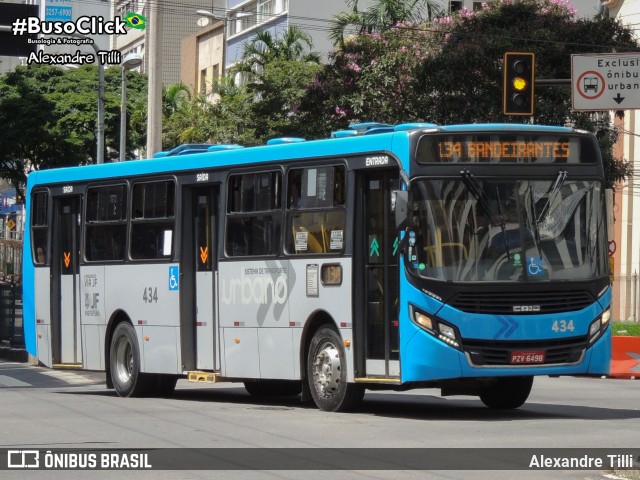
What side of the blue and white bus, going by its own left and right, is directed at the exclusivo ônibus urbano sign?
left

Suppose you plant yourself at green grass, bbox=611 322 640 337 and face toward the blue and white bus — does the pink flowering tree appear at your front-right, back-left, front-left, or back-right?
front-right

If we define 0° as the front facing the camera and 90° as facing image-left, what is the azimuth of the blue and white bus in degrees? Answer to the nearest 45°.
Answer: approximately 315°

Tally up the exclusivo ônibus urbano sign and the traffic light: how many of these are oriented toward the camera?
2

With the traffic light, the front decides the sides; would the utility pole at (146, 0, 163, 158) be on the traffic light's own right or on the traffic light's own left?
on the traffic light's own right

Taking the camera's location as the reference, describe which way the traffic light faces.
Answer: facing the viewer

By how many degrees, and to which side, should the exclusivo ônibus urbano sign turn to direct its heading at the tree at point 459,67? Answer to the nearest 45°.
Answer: approximately 180°

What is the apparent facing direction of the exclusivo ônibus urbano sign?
toward the camera

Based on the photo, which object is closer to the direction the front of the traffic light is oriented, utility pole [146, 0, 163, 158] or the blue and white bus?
the blue and white bus

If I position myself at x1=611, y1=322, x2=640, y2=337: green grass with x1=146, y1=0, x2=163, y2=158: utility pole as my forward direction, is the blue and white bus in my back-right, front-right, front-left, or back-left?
front-left

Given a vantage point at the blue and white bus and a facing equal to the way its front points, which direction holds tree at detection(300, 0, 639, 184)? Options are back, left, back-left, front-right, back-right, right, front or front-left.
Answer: back-left
